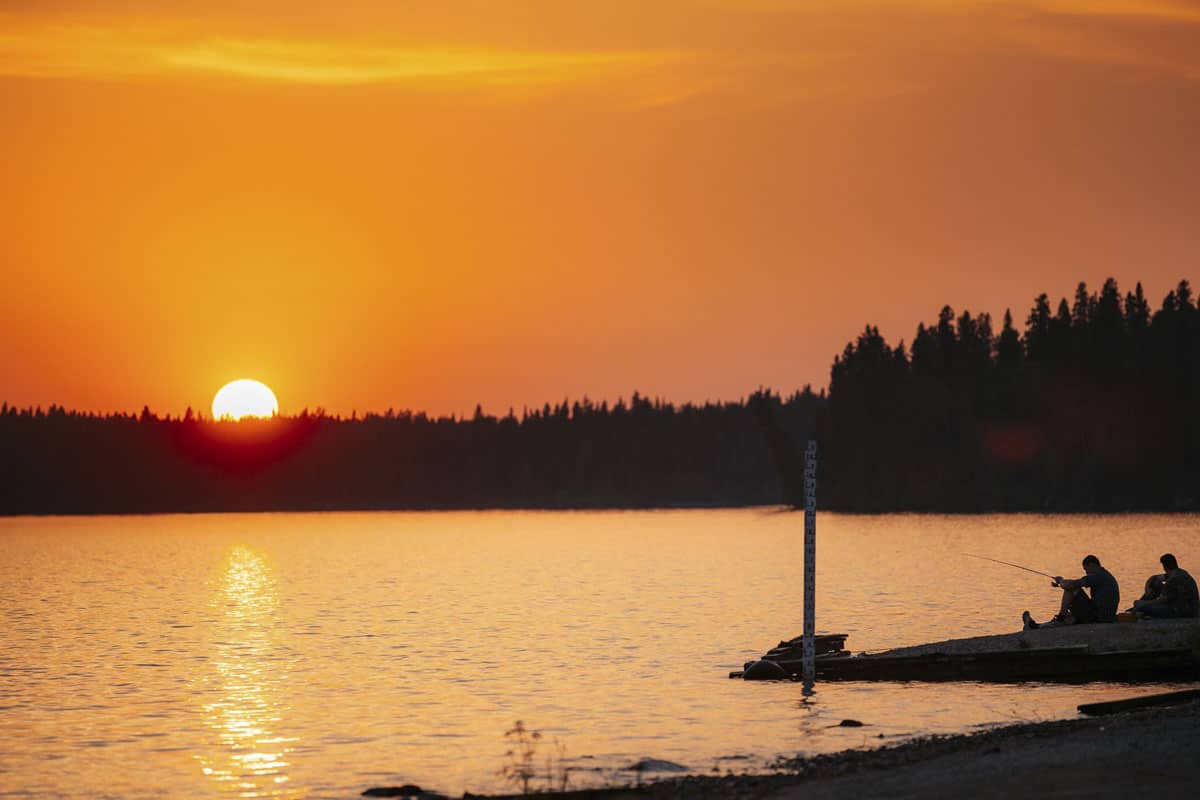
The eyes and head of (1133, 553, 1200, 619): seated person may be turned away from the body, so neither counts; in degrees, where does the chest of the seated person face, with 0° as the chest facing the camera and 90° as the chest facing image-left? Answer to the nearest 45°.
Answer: approximately 90°

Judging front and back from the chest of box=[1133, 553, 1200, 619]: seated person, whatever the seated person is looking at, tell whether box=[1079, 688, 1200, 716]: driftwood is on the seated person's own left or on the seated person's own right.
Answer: on the seated person's own left

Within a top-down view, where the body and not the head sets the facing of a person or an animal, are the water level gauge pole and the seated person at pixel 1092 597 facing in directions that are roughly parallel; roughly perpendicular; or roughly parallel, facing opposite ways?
roughly perpendicular

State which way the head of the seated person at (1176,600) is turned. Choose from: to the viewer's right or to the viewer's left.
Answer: to the viewer's left

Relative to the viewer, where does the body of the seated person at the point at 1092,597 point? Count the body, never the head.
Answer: to the viewer's left

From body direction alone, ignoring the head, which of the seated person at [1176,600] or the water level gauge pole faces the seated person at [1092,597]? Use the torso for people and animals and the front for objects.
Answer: the seated person at [1176,600]

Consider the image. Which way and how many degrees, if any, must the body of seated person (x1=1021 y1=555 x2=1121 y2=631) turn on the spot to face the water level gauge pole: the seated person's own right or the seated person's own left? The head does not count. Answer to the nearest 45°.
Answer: approximately 45° to the seated person's own left

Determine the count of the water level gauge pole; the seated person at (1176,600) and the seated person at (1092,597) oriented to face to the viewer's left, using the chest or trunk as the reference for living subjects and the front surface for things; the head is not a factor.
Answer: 2

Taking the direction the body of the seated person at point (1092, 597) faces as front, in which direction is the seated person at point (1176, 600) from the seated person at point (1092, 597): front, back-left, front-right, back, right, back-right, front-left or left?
back

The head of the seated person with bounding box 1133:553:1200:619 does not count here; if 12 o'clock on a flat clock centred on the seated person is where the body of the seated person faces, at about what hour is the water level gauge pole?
The water level gauge pole is roughly at 11 o'clock from the seated person.
